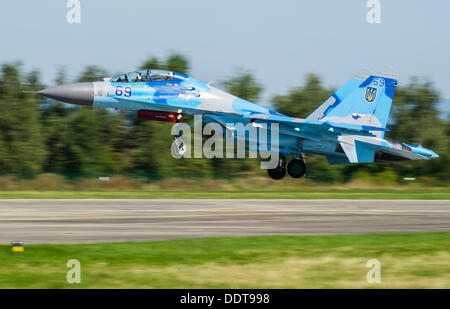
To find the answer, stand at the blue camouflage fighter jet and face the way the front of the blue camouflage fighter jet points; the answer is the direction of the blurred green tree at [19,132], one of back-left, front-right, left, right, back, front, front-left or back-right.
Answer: front-right

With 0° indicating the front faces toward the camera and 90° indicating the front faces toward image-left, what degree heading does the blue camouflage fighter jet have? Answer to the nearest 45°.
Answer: approximately 90°
